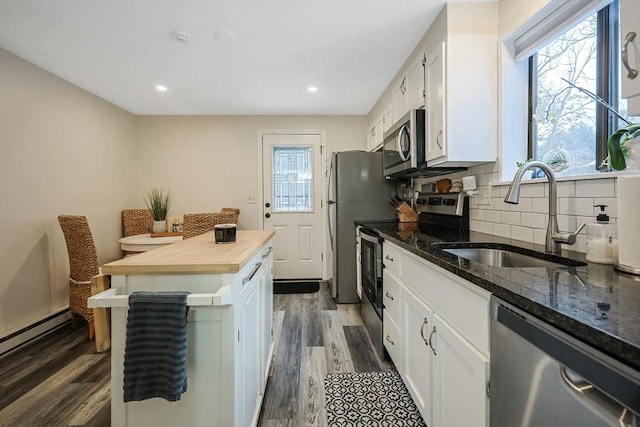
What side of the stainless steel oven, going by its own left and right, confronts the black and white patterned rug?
left

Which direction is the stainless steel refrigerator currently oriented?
to the viewer's left

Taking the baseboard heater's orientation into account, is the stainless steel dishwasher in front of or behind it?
in front

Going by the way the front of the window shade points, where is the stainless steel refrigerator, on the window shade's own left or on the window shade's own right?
on the window shade's own right

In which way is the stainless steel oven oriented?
to the viewer's left

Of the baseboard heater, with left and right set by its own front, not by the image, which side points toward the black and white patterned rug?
front

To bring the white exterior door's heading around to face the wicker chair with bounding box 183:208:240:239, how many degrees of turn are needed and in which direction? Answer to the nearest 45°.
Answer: approximately 45° to its right

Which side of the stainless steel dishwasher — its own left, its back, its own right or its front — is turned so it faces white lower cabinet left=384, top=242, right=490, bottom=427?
right
